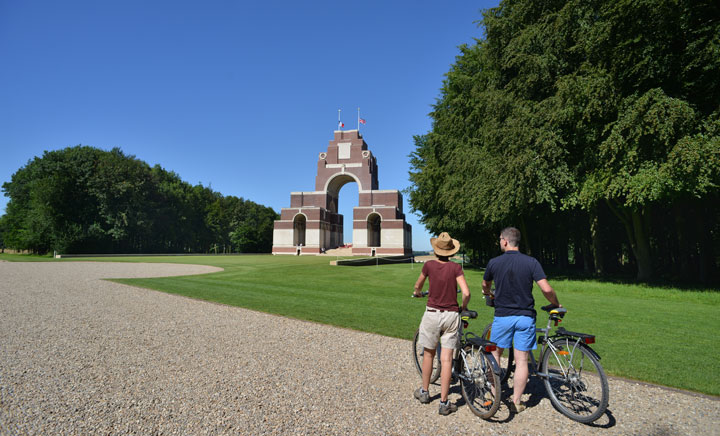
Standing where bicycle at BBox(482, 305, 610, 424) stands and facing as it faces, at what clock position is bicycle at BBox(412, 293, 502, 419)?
bicycle at BBox(412, 293, 502, 419) is roughly at 10 o'clock from bicycle at BBox(482, 305, 610, 424).

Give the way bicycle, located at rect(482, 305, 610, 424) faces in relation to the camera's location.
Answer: facing away from the viewer and to the left of the viewer

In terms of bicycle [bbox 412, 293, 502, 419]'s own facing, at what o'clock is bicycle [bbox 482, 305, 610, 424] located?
bicycle [bbox 482, 305, 610, 424] is roughly at 4 o'clock from bicycle [bbox 412, 293, 502, 419].

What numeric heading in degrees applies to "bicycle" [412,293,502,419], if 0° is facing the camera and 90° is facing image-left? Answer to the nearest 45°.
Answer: approximately 135°

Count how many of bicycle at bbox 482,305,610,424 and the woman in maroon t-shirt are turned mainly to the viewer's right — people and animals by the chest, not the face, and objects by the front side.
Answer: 0

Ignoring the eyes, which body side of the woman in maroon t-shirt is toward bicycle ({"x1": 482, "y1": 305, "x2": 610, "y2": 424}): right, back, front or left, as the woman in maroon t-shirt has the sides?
right

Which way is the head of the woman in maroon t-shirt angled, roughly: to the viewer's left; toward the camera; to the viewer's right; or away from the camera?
away from the camera

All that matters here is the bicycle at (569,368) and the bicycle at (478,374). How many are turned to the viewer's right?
0

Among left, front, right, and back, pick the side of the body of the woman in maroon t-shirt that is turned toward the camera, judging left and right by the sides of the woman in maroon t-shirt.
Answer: back
